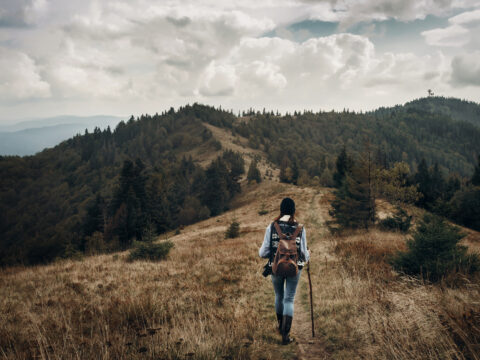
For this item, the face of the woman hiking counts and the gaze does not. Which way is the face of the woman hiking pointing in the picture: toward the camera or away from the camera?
away from the camera

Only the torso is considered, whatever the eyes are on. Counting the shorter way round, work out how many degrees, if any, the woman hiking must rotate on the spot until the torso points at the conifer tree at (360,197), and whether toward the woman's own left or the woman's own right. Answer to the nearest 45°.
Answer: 0° — they already face it

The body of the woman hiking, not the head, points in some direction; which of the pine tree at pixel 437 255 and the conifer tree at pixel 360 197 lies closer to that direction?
the conifer tree

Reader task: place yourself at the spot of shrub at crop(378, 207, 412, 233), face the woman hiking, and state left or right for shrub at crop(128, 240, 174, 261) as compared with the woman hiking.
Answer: right

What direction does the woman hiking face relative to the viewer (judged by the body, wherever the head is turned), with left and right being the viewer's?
facing away from the viewer
